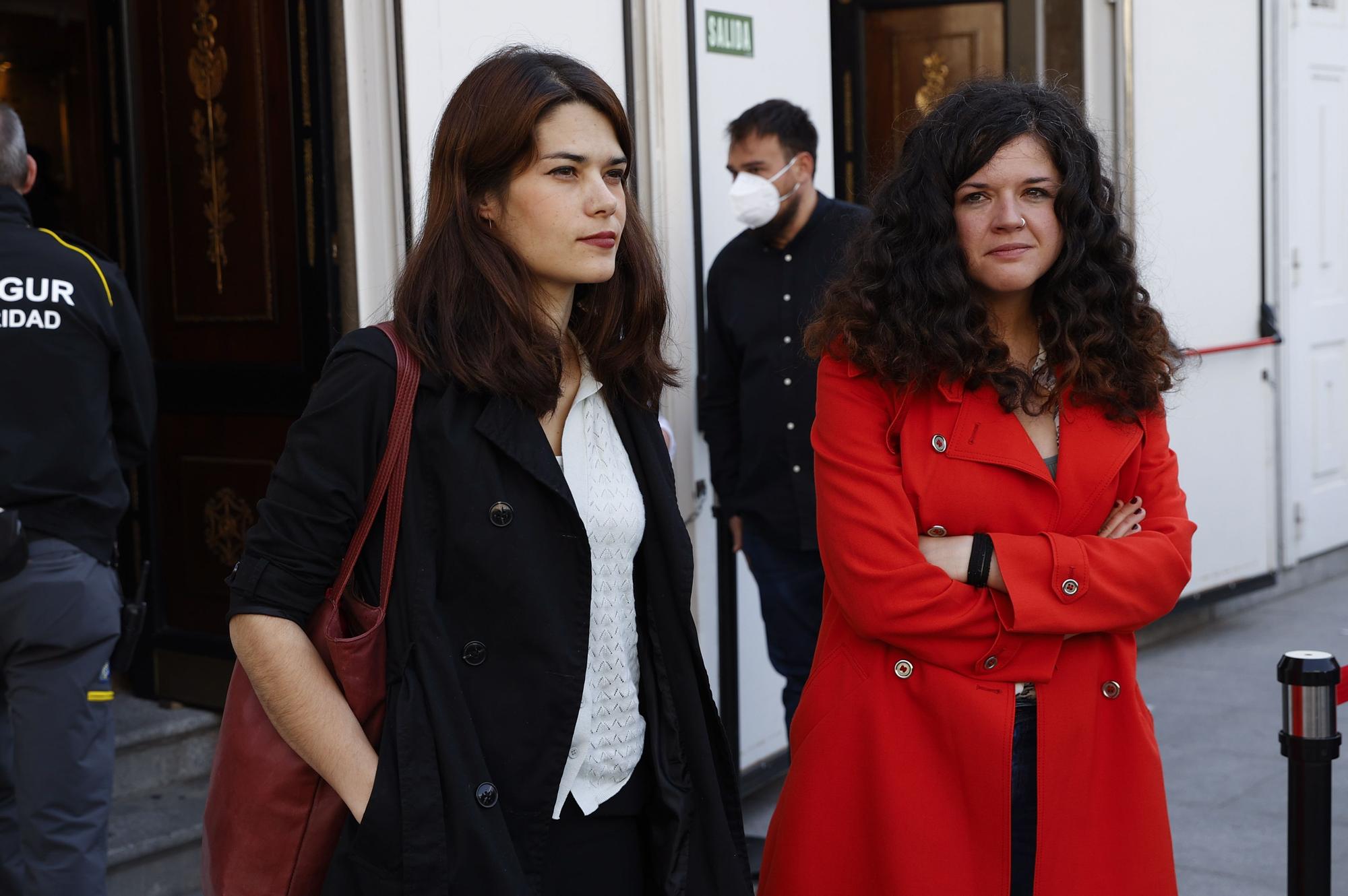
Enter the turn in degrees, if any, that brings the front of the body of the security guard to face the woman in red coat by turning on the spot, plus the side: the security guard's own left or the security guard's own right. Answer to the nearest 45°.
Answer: approximately 135° to the security guard's own right

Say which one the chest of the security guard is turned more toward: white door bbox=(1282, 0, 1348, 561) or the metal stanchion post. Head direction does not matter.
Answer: the white door

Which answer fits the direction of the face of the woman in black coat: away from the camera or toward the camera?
toward the camera

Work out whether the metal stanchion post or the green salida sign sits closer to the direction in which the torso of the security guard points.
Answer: the green salida sign

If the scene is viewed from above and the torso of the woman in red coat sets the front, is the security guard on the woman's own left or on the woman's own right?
on the woman's own right

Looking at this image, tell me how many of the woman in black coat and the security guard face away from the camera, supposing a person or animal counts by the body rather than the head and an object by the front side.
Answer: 1

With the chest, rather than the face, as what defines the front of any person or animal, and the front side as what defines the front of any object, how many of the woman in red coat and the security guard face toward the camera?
1

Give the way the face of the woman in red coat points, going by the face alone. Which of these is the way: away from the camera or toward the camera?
toward the camera

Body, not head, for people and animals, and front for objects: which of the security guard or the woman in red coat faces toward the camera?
the woman in red coat

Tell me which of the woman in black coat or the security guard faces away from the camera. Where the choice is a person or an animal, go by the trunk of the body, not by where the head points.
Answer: the security guard

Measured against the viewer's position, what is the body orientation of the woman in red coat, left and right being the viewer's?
facing the viewer

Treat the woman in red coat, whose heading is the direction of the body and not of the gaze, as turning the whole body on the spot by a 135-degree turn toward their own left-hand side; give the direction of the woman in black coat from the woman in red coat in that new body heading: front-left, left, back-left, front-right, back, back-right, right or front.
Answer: back

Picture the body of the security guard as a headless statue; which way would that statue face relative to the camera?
away from the camera

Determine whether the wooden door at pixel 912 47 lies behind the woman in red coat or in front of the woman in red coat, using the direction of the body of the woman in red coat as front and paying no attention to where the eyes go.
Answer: behind

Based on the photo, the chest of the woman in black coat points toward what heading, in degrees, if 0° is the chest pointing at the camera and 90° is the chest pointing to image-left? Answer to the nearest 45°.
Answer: approximately 315°
